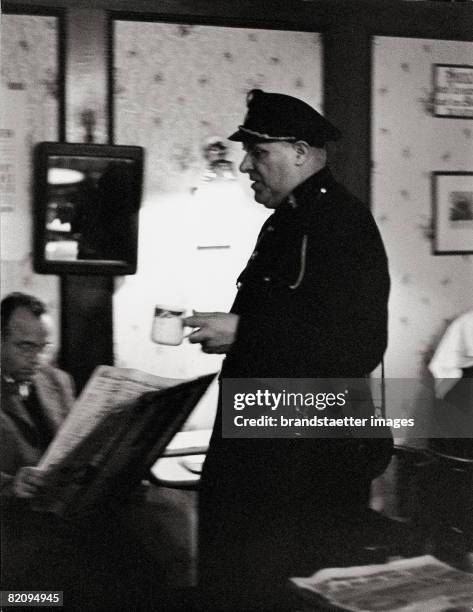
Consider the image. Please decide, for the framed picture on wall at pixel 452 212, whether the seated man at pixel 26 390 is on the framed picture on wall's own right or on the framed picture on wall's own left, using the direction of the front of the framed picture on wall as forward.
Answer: on the framed picture on wall's own right

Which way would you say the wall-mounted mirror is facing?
toward the camera

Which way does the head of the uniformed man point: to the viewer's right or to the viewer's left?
to the viewer's left

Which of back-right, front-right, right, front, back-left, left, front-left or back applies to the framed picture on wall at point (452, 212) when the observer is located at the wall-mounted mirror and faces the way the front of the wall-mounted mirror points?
left

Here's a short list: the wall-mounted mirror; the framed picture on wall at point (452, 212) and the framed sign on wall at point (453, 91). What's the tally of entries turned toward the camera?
3

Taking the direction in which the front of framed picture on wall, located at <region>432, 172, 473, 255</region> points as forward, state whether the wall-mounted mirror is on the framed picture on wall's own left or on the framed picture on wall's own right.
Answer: on the framed picture on wall's own right

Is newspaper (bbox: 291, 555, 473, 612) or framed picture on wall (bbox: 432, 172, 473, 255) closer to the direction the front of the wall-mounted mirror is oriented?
the newspaper

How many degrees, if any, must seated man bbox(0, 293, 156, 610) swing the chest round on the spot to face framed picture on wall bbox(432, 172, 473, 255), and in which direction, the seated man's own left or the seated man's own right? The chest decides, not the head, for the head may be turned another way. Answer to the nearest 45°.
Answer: approximately 45° to the seated man's own left

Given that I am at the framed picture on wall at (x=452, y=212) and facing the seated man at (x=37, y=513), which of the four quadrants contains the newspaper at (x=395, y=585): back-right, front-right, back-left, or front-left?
front-left

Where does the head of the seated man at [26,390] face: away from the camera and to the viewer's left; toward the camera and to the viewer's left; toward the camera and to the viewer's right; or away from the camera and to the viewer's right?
toward the camera and to the viewer's right

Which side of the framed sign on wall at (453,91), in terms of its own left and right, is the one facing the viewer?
front

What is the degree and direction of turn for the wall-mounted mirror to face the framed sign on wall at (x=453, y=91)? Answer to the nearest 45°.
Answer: approximately 90° to its left

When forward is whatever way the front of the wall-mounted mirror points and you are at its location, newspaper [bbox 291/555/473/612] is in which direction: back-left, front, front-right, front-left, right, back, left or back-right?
front-left
